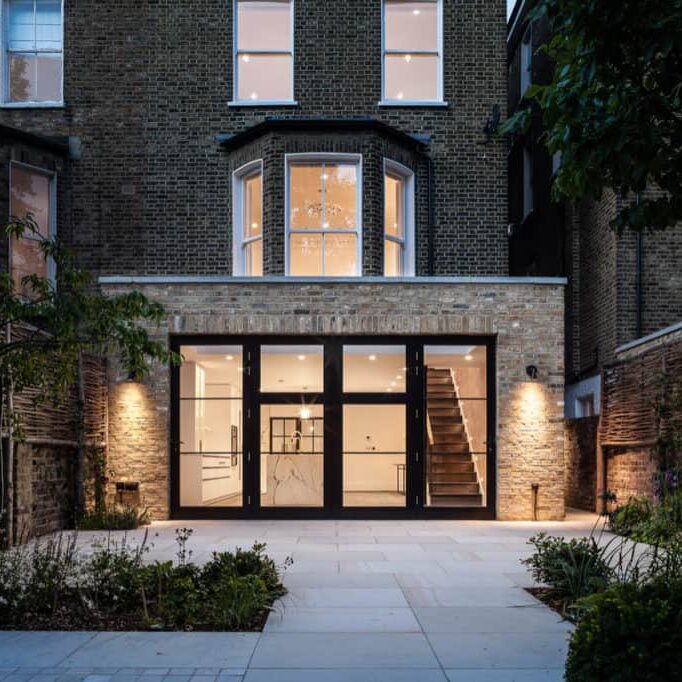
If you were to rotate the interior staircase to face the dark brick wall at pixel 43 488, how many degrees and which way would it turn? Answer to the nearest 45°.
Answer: approximately 45° to its right

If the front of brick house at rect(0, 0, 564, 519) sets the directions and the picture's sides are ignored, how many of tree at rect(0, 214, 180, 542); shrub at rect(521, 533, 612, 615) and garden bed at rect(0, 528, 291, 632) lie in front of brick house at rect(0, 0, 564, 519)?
3

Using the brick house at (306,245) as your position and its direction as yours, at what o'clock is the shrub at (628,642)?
The shrub is roughly at 12 o'clock from the brick house.

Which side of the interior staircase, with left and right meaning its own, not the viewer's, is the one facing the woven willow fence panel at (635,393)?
left

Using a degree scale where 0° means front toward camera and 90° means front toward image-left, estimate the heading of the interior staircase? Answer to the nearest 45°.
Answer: approximately 0°

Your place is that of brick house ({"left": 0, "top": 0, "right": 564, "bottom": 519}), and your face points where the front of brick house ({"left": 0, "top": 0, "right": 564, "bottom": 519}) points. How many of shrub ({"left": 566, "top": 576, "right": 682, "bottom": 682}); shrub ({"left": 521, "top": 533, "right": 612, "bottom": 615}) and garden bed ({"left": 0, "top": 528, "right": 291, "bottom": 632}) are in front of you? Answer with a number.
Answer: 3

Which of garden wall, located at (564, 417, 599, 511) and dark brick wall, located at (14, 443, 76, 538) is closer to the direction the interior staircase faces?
the dark brick wall

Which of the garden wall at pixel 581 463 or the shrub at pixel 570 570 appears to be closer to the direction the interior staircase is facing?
the shrub

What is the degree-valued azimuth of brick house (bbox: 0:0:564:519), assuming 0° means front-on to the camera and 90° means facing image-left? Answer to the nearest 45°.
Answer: approximately 0°

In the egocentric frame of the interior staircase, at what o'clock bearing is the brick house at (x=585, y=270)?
The brick house is roughly at 7 o'clock from the interior staircase.

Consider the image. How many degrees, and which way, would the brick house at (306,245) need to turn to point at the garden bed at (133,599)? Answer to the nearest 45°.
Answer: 0° — it already faces it
